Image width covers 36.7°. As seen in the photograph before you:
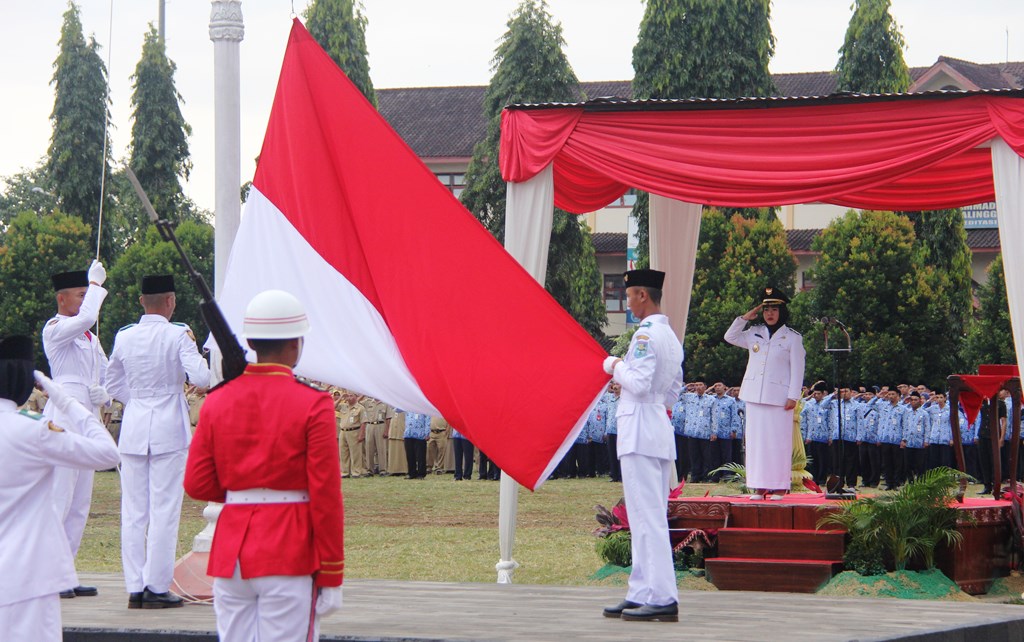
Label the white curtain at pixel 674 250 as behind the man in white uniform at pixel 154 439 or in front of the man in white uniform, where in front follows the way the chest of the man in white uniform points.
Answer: in front

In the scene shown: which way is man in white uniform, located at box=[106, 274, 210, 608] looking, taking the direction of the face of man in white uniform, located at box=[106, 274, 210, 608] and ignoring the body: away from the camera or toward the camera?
away from the camera

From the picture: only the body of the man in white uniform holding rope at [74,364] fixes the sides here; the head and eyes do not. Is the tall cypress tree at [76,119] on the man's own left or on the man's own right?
on the man's own left

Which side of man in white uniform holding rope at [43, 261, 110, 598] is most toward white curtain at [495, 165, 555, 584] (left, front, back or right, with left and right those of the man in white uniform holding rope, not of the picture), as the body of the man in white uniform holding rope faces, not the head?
front

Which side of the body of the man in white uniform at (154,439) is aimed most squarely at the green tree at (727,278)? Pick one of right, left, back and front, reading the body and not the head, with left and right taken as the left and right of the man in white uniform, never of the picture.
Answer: front

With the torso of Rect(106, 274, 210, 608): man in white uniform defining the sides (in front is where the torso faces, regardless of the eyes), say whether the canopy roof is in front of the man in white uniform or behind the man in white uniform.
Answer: in front

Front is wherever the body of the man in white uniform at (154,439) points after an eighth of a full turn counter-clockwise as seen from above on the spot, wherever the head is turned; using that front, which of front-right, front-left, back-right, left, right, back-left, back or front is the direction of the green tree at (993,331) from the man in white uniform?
front-right

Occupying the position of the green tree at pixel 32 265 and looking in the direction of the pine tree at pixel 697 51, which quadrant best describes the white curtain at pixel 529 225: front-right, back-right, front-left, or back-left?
front-right

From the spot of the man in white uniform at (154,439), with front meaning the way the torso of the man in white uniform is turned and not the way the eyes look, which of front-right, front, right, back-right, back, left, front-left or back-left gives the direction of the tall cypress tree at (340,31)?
front-left

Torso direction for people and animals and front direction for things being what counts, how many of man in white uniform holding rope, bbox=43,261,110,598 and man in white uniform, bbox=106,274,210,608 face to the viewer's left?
0

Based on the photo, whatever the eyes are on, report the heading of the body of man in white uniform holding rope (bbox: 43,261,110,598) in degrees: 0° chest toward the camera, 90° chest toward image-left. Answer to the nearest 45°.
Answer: approximately 270°

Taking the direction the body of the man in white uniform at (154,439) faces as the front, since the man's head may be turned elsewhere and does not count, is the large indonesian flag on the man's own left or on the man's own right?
on the man's own right

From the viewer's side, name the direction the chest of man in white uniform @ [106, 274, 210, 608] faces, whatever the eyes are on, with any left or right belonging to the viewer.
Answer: facing away from the viewer and to the right of the viewer
